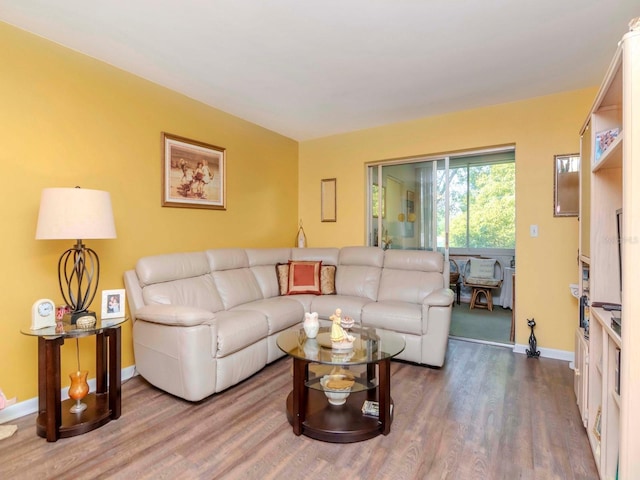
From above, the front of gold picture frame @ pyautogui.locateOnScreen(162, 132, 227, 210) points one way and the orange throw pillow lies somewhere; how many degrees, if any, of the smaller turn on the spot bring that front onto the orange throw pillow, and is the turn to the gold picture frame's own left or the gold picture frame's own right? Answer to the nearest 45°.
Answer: approximately 45° to the gold picture frame's own left

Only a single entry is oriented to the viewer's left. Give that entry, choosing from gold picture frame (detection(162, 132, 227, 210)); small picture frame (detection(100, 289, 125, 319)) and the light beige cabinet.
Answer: the light beige cabinet

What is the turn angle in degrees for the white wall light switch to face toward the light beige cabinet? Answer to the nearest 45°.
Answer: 0° — it already faces it

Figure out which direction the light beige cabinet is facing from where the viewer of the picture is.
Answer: facing to the left of the viewer

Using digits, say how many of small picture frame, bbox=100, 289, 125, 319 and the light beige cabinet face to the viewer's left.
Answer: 1

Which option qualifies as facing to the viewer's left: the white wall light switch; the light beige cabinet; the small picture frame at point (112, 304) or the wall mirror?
the light beige cabinet

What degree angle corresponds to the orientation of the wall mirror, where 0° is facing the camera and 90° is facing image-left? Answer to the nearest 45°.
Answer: approximately 0°
